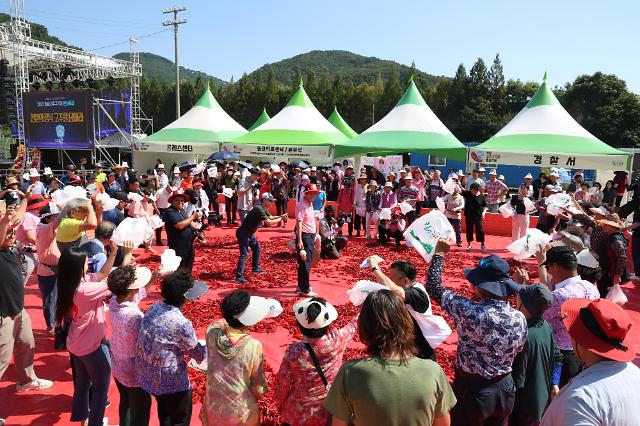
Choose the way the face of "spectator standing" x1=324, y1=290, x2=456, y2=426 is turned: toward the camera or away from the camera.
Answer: away from the camera

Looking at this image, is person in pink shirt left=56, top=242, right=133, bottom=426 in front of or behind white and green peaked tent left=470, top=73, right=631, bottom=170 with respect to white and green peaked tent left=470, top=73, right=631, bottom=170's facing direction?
in front

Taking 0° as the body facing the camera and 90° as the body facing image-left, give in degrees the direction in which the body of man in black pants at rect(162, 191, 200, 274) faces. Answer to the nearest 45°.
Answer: approximately 315°

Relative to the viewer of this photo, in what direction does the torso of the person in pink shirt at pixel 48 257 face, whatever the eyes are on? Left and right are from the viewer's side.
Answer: facing to the right of the viewer

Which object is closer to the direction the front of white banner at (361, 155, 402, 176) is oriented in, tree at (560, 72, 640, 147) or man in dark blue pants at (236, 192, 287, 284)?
the man in dark blue pants

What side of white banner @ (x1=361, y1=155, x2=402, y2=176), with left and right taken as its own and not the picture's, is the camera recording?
front

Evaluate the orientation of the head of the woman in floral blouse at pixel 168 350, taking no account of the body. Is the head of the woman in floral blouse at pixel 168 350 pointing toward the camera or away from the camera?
away from the camera

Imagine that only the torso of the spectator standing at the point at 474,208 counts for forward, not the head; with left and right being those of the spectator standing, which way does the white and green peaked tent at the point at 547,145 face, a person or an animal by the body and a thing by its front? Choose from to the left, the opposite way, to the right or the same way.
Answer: the same way

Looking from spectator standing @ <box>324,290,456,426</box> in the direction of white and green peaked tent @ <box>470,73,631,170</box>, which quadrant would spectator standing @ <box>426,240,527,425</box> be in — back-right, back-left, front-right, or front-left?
front-right

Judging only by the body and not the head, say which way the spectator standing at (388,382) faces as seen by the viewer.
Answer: away from the camera

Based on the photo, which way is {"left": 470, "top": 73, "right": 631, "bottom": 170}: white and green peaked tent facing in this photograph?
toward the camera

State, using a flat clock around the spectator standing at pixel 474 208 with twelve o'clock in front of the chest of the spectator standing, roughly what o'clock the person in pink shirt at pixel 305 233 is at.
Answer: The person in pink shirt is roughly at 1 o'clock from the spectator standing.

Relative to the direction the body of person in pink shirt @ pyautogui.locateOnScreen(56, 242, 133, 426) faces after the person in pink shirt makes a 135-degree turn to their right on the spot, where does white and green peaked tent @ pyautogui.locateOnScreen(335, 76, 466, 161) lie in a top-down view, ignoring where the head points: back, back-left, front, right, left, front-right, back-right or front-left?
back-left

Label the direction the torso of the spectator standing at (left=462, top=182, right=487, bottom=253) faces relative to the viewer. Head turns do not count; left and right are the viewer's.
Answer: facing the viewer

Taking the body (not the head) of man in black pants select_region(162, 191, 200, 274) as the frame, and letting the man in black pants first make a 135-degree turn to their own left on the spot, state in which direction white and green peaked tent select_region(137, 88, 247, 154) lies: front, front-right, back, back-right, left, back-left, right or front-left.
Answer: front

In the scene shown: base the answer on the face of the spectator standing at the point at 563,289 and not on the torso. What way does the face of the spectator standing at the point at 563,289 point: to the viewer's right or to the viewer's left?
to the viewer's left

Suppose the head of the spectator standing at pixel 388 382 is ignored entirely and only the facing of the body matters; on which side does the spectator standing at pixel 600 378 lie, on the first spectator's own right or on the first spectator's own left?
on the first spectator's own right

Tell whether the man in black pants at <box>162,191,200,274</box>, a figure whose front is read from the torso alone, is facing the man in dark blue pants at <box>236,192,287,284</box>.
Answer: no

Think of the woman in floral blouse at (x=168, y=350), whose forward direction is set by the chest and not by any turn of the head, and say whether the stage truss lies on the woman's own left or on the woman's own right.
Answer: on the woman's own left
